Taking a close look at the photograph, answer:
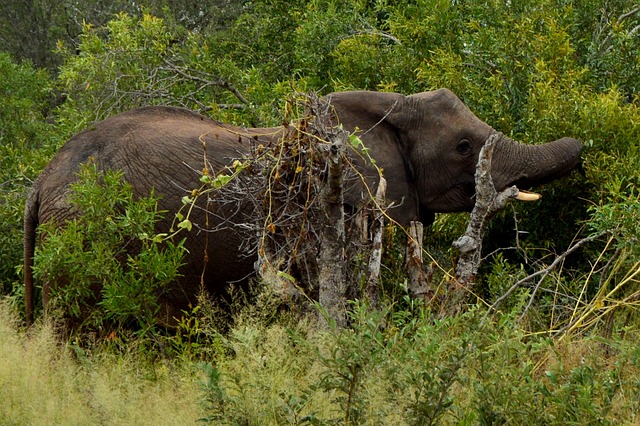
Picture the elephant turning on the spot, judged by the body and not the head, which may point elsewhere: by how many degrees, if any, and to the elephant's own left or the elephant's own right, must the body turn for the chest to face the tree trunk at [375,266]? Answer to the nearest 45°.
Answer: approximately 45° to the elephant's own right

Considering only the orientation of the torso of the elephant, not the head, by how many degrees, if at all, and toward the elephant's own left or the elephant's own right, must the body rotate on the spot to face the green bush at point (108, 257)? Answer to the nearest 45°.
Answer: approximately 135° to the elephant's own right

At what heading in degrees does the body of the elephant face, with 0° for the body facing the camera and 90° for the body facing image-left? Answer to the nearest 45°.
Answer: approximately 270°

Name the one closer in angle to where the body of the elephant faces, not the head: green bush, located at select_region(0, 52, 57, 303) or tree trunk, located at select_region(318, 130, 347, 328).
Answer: the tree trunk

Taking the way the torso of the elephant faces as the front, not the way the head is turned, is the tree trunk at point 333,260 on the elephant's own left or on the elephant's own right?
on the elephant's own right

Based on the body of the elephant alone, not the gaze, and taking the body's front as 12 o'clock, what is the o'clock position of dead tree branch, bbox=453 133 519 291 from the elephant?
The dead tree branch is roughly at 1 o'clock from the elephant.

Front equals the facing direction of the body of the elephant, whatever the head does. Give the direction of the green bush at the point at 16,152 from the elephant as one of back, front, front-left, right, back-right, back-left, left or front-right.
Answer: back-left

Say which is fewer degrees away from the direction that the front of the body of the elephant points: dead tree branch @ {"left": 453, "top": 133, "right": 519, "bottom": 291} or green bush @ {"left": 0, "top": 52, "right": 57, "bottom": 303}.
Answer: the dead tree branch

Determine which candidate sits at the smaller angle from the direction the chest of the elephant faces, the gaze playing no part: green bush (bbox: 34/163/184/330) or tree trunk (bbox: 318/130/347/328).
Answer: the tree trunk
